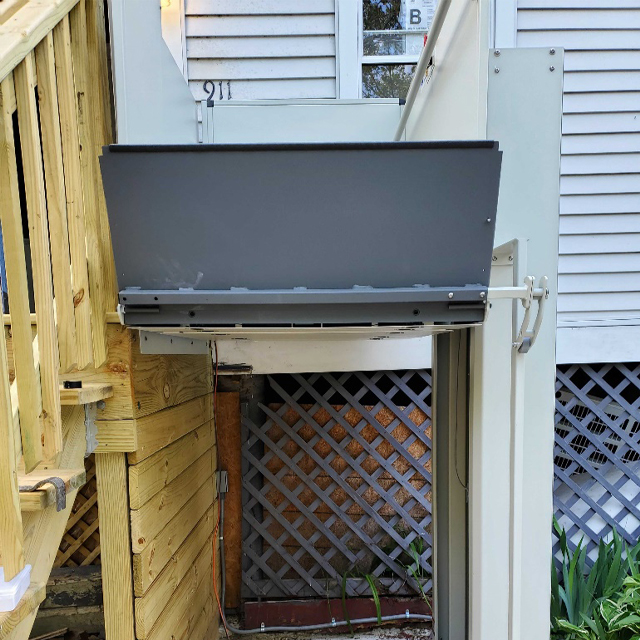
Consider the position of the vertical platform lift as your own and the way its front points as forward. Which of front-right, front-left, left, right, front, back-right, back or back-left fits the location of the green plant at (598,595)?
back-left

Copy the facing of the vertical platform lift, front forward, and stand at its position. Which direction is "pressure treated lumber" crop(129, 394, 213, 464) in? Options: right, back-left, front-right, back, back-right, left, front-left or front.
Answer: back-right

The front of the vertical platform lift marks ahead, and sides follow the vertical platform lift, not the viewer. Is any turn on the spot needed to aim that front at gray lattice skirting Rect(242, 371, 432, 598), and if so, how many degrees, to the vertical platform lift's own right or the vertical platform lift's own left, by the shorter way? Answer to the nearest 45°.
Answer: approximately 180°

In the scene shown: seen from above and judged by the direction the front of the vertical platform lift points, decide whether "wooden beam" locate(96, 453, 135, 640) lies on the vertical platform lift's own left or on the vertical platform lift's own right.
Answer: on the vertical platform lift's own right

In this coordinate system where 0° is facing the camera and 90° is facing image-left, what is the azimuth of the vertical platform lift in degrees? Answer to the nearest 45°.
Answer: approximately 0°

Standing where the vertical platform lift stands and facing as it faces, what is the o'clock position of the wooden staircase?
The wooden staircase is roughly at 3 o'clock from the vertical platform lift.
